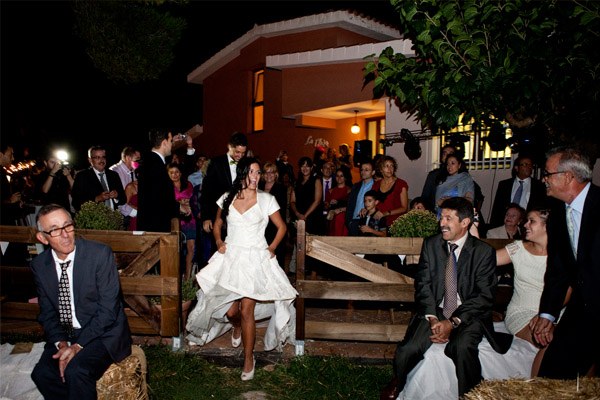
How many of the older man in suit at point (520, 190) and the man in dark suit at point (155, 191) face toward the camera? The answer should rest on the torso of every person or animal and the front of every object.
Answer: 1

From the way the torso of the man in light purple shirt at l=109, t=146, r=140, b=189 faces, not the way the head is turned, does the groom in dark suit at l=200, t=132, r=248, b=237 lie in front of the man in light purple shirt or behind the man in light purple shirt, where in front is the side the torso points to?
in front

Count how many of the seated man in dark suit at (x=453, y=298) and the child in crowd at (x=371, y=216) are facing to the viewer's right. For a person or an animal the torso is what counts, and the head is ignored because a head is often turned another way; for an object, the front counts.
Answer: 0

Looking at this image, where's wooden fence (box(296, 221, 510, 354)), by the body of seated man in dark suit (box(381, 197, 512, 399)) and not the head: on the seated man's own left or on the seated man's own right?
on the seated man's own right

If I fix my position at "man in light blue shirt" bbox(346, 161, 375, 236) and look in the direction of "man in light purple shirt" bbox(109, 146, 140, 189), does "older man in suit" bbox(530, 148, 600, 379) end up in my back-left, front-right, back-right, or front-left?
back-left

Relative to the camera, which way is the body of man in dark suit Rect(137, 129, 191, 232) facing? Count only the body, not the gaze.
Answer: to the viewer's right

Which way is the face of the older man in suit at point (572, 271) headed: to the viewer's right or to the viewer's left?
to the viewer's left

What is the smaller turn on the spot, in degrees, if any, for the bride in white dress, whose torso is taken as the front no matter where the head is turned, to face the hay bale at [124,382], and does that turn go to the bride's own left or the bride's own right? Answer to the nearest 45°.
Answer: approximately 45° to the bride's own right

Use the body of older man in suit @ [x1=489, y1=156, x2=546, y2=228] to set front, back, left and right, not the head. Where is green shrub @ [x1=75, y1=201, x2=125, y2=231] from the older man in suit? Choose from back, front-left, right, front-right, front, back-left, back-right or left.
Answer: front-right

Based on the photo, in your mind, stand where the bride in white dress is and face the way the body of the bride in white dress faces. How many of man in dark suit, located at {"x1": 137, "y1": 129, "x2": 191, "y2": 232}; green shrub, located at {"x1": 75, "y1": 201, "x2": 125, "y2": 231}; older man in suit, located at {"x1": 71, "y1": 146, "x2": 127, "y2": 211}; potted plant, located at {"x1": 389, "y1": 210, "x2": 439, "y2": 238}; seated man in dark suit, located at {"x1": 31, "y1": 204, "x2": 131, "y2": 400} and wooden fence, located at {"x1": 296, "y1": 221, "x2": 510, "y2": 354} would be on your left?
2

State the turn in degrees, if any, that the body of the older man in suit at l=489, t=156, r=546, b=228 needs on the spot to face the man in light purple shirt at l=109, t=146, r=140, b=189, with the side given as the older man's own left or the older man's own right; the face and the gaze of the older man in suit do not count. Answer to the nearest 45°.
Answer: approximately 90° to the older man's own right
